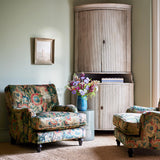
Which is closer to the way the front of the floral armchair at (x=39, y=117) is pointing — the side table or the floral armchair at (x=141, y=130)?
the floral armchair

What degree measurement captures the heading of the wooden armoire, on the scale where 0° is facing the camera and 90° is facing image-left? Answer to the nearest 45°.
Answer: approximately 0°

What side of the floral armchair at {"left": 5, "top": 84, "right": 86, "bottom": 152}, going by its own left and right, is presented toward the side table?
left

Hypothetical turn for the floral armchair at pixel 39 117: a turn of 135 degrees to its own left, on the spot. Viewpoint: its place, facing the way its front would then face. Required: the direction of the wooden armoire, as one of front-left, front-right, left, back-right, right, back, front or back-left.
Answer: front-right

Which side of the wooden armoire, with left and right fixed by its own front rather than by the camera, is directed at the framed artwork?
right
